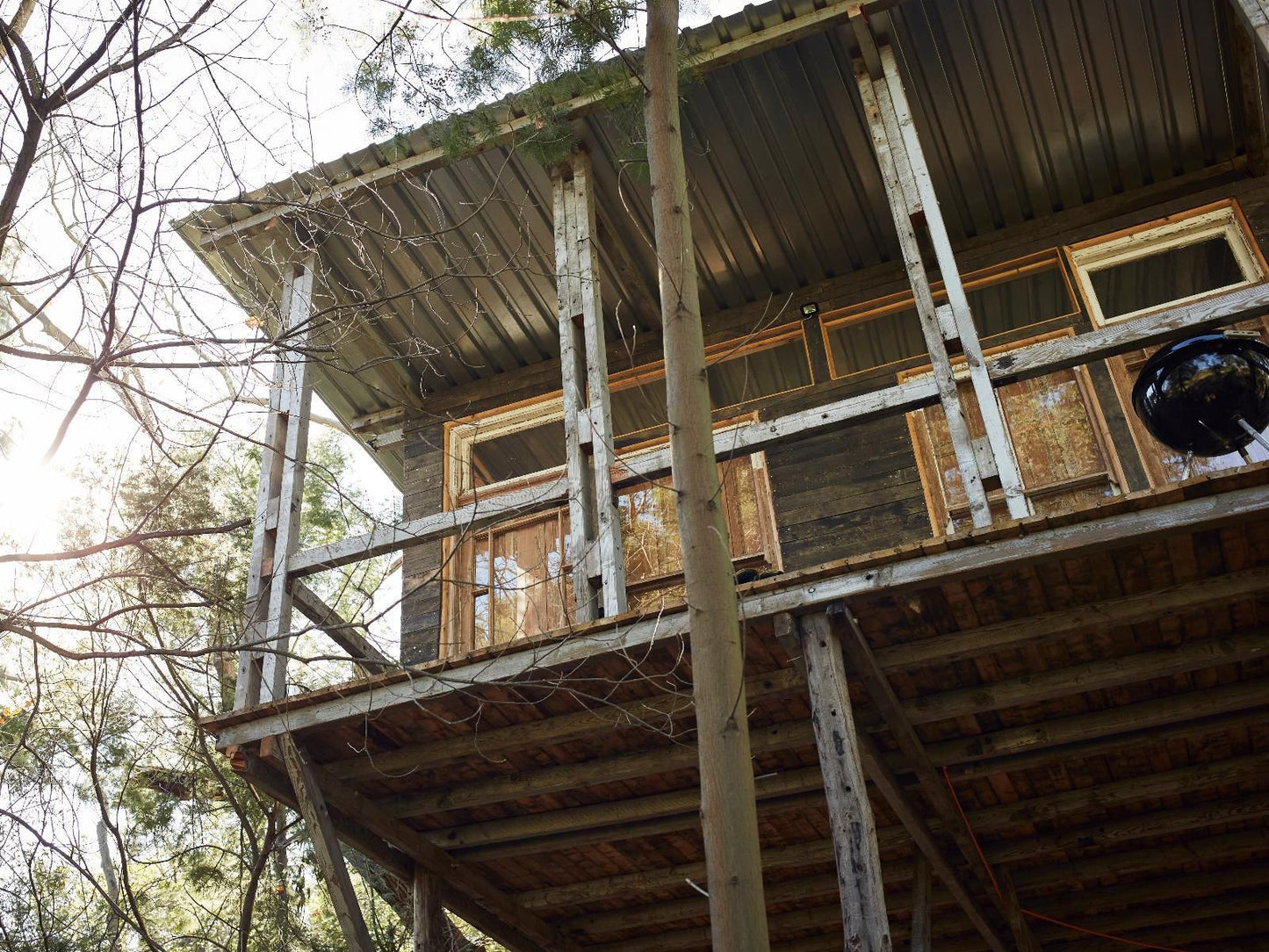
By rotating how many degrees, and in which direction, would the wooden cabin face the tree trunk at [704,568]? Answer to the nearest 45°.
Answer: approximately 45° to its left

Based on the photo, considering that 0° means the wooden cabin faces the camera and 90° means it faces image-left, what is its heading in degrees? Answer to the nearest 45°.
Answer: approximately 45°
